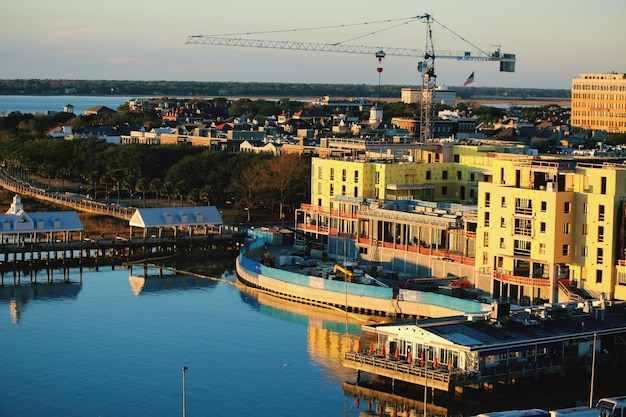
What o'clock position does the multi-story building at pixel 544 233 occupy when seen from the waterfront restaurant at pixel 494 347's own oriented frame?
The multi-story building is roughly at 5 o'clock from the waterfront restaurant.

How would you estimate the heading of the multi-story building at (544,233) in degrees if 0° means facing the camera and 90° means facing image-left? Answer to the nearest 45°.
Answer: approximately 45°

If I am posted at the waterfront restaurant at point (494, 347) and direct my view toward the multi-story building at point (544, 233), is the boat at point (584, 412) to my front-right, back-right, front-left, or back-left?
back-right

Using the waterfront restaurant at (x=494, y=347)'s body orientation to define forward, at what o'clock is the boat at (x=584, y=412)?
The boat is roughly at 10 o'clock from the waterfront restaurant.

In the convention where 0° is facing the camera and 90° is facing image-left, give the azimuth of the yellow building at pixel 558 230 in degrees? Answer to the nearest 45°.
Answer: approximately 45°

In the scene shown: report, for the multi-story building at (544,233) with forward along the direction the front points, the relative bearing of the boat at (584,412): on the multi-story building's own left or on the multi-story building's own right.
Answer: on the multi-story building's own left

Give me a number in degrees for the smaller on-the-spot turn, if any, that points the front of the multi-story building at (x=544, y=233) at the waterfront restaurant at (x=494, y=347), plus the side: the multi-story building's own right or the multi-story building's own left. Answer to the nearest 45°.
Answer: approximately 45° to the multi-story building's own left
